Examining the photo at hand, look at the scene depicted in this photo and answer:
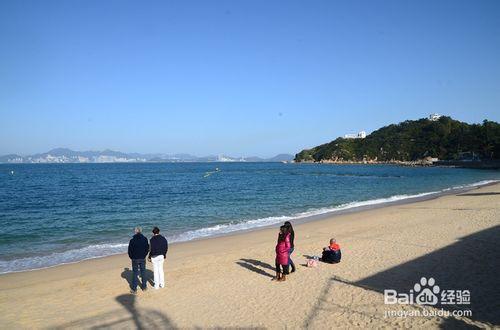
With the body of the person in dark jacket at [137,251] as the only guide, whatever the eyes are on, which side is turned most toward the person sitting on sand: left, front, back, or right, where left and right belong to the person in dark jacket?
right

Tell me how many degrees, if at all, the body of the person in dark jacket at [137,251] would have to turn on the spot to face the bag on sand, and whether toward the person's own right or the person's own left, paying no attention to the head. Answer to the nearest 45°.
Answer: approximately 90° to the person's own right

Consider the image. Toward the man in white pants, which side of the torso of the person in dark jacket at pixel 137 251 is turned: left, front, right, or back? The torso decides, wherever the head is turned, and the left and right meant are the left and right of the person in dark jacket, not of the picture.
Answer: right

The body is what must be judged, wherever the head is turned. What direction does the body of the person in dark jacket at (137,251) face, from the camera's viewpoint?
away from the camera

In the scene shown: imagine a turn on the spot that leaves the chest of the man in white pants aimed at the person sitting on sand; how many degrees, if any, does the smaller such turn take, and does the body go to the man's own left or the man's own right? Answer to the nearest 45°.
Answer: approximately 90° to the man's own right

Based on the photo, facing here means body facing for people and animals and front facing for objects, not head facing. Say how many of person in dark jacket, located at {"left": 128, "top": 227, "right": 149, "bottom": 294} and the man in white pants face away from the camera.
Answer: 2

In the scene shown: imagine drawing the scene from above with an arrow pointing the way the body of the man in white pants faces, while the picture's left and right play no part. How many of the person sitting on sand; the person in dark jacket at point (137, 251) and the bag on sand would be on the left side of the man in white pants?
1

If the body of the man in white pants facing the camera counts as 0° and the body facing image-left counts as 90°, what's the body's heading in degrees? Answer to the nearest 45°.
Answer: approximately 180°

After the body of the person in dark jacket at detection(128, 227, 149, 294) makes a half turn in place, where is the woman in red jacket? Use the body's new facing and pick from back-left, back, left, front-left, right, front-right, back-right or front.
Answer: left

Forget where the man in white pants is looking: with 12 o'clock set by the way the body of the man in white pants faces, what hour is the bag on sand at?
The bag on sand is roughly at 3 o'clock from the man in white pants.
